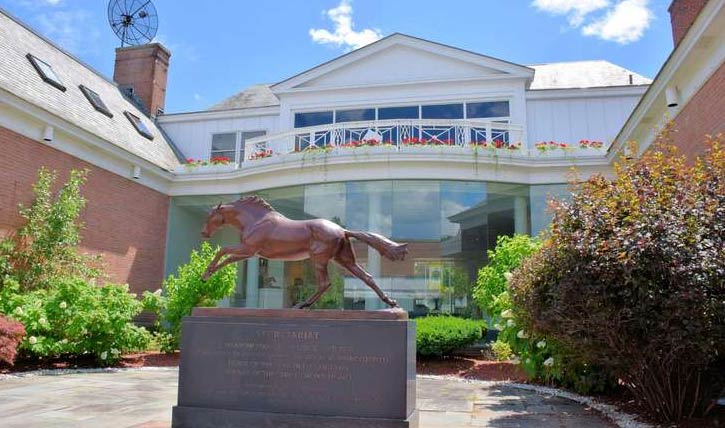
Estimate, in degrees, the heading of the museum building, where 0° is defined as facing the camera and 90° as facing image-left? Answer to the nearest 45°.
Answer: approximately 0°

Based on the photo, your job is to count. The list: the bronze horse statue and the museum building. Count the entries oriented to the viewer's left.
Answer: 1

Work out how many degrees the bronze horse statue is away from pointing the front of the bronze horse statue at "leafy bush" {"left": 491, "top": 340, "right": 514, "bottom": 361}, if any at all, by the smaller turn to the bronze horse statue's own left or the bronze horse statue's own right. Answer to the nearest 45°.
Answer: approximately 135° to the bronze horse statue's own right

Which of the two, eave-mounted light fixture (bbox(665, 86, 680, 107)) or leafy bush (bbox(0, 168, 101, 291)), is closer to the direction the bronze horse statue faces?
the leafy bush

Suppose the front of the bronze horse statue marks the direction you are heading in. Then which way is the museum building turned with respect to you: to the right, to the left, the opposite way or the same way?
to the left

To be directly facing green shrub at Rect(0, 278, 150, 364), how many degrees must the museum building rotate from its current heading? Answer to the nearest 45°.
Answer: approximately 45° to its right

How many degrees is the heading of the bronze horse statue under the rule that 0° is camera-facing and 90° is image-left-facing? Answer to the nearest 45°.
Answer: approximately 90°

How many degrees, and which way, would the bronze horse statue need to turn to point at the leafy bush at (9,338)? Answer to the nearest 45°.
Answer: approximately 45° to its right
